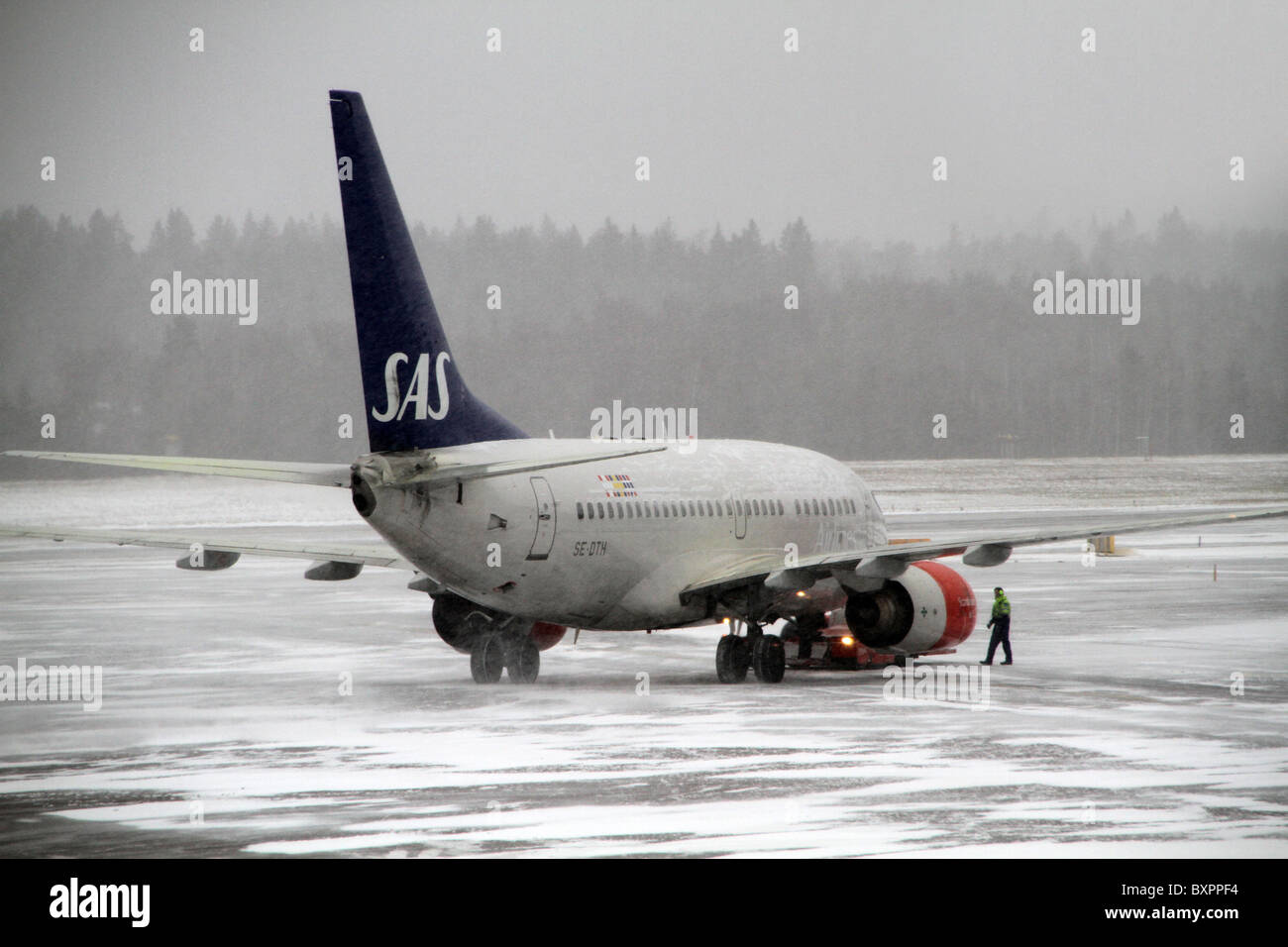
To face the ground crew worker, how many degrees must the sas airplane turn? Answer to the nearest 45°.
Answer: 0° — it already faces them

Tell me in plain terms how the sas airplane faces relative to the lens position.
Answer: facing away from the viewer and to the right of the viewer

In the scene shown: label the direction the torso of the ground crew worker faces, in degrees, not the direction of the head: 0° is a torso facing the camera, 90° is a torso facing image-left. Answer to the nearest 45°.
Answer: approximately 90°

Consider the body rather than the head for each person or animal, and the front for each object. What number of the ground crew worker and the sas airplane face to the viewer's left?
1

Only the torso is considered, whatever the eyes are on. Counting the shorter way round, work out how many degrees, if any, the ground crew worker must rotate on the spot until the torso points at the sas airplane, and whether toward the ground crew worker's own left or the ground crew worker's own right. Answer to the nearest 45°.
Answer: approximately 45° to the ground crew worker's own left
